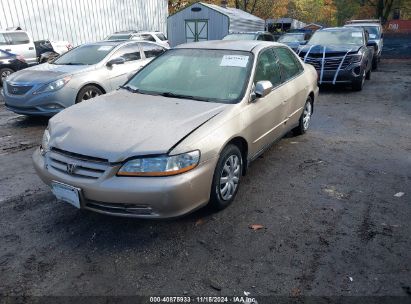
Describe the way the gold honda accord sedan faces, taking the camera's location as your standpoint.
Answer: facing the viewer and to the left of the viewer

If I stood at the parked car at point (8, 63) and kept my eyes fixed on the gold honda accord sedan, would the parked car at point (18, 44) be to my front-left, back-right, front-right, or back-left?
back-left

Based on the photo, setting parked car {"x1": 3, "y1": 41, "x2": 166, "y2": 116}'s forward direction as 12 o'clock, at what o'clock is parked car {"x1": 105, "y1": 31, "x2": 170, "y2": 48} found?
parked car {"x1": 105, "y1": 31, "x2": 170, "y2": 48} is roughly at 5 o'clock from parked car {"x1": 3, "y1": 41, "x2": 166, "y2": 116}.

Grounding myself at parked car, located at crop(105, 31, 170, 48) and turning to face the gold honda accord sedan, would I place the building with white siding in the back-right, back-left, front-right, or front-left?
back-right

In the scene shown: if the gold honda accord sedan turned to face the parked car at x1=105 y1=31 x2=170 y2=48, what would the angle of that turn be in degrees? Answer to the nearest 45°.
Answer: approximately 135° to its right

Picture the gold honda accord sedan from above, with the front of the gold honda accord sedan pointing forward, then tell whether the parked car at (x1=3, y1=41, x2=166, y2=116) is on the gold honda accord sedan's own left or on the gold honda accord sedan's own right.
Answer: on the gold honda accord sedan's own right

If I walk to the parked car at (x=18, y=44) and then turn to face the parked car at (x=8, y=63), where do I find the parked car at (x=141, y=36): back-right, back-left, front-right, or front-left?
back-left

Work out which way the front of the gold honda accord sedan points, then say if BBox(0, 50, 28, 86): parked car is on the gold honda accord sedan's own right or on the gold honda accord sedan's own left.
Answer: on the gold honda accord sedan's own right

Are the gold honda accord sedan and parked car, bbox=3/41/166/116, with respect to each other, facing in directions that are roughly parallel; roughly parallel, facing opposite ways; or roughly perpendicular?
roughly parallel

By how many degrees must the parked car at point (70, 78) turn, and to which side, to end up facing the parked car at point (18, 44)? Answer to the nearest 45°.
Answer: approximately 135° to its right

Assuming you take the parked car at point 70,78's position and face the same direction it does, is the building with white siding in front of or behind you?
behind
